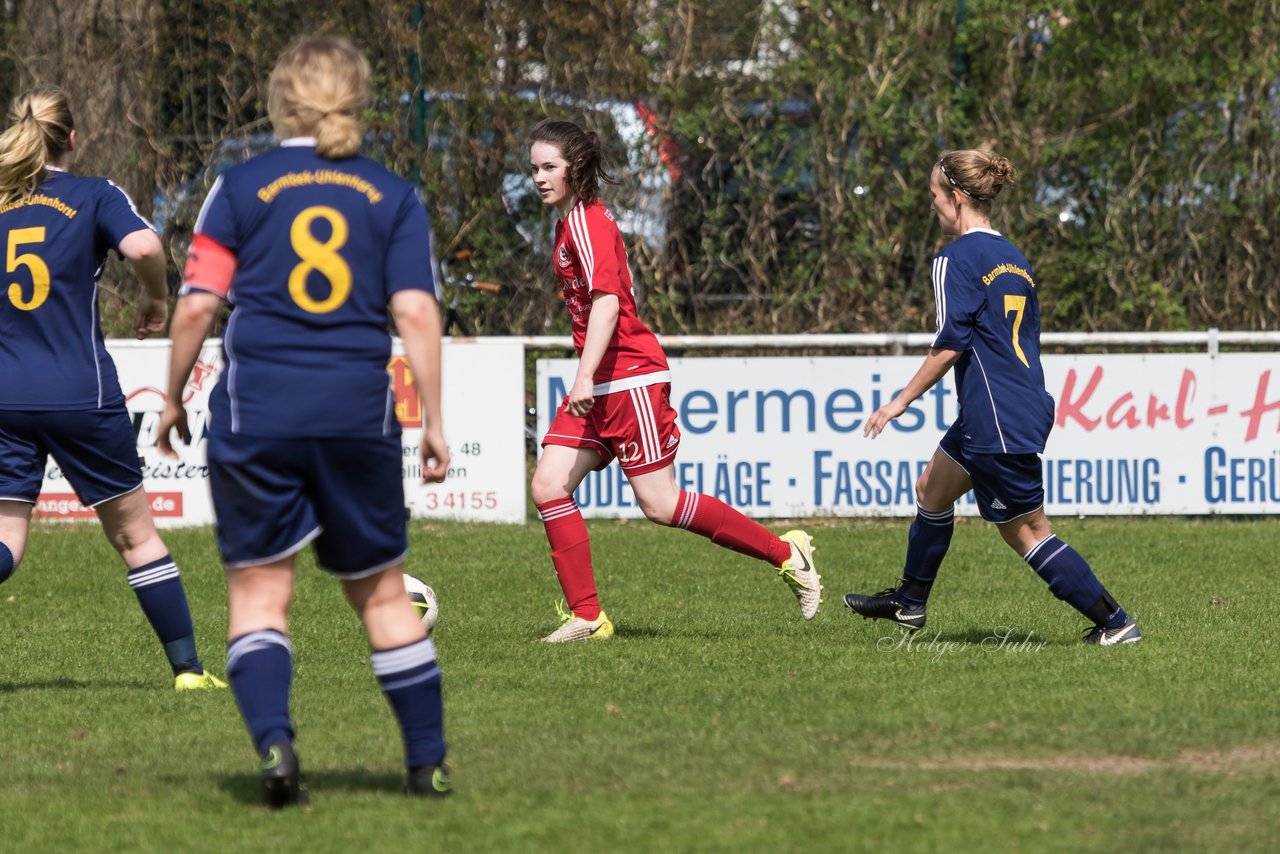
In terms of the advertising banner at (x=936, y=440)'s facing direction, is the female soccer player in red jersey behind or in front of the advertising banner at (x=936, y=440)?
in front

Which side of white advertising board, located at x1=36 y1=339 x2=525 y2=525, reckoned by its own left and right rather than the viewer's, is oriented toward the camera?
front

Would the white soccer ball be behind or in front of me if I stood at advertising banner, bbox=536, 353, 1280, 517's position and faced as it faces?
in front

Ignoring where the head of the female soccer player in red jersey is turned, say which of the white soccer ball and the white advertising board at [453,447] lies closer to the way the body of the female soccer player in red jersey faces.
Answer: the white soccer ball

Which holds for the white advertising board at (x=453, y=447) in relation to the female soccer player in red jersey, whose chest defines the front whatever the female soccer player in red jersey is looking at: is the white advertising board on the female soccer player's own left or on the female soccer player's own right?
on the female soccer player's own right

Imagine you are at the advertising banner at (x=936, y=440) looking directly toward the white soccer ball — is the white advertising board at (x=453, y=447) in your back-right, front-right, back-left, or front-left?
front-right

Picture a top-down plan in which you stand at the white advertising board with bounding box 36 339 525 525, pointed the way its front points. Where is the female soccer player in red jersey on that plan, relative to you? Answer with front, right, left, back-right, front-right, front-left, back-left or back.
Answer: front

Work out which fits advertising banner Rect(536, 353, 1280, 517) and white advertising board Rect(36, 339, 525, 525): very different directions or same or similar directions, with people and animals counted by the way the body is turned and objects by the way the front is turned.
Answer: same or similar directions

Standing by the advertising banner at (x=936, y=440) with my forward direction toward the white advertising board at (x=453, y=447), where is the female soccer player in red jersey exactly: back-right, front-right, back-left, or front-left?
front-left

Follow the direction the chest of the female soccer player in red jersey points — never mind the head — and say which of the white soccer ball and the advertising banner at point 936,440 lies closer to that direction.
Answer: the white soccer ball

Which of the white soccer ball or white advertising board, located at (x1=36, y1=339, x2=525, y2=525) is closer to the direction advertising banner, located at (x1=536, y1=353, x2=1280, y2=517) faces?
the white soccer ball

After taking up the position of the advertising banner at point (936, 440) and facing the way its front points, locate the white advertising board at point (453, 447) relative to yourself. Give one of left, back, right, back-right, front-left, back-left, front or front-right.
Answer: right

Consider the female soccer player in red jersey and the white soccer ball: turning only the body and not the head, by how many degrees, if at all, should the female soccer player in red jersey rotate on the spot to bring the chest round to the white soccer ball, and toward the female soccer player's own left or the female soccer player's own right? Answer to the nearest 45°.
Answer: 0° — they already face it

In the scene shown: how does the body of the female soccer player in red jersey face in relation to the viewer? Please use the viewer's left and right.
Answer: facing to the left of the viewer

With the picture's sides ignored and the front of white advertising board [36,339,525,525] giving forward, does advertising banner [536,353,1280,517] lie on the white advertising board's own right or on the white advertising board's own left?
on the white advertising board's own left

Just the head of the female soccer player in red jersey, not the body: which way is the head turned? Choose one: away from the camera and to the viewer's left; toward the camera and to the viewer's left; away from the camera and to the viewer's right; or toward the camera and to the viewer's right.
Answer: toward the camera and to the viewer's left
